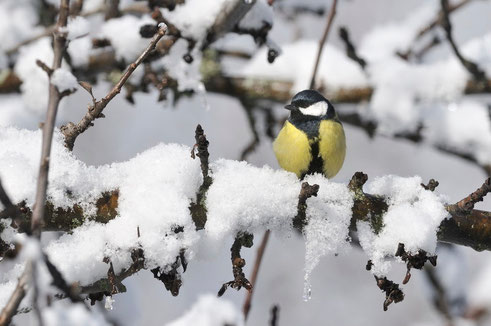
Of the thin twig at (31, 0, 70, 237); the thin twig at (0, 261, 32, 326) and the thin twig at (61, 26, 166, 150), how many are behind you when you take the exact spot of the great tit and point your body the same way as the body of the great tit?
0

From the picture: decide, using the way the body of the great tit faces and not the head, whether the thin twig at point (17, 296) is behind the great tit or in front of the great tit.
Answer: in front

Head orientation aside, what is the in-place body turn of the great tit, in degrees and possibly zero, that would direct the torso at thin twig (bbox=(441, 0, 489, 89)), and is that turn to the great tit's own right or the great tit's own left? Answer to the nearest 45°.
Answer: approximately 135° to the great tit's own left

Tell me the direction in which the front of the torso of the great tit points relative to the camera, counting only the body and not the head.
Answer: toward the camera
